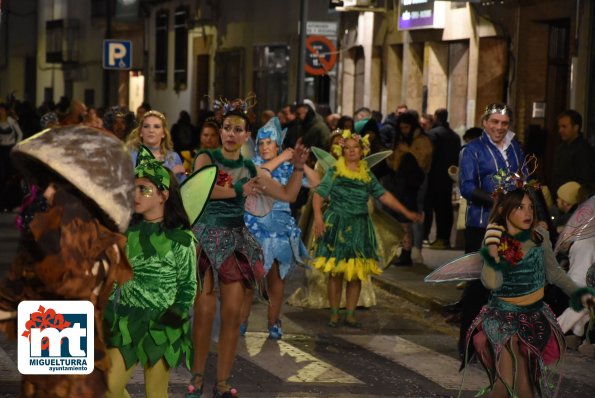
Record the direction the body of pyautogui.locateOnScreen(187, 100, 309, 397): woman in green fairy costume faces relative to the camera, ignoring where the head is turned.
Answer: toward the camera

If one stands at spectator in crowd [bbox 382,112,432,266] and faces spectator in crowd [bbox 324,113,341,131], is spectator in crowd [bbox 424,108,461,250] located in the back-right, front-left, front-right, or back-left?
front-right

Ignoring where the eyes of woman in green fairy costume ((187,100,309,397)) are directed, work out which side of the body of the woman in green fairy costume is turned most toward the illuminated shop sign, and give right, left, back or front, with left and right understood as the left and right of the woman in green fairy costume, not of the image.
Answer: back

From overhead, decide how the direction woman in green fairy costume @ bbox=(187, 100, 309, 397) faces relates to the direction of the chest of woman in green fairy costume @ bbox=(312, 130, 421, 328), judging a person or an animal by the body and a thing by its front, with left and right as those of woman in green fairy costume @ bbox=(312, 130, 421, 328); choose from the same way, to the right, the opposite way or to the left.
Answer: the same way

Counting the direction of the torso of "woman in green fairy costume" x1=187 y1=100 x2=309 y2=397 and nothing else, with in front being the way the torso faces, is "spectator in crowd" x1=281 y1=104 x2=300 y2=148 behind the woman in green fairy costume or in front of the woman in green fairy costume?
behind

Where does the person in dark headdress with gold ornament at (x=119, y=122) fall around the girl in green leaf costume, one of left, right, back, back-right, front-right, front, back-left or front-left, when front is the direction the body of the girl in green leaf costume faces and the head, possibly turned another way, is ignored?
back-right

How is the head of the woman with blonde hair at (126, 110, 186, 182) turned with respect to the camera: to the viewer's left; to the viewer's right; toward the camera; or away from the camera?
toward the camera

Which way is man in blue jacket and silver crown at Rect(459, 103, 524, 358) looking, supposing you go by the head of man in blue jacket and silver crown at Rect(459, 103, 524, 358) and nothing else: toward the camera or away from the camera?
toward the camera

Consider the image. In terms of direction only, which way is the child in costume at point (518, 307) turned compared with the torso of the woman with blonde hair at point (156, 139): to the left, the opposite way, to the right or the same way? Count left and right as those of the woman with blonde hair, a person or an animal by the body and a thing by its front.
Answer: the same way

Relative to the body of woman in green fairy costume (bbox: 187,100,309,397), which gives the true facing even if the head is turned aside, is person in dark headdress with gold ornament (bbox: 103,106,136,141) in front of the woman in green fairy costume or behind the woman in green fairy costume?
behind

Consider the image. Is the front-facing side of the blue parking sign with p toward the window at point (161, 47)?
no

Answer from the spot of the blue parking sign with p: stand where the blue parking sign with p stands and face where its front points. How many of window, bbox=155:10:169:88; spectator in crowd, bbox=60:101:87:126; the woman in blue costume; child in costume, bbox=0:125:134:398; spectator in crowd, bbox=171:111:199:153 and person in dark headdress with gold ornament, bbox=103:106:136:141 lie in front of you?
5

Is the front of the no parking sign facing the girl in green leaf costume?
yes

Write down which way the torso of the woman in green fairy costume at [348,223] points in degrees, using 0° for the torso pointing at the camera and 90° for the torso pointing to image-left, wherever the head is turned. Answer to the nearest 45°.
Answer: approximately 0°

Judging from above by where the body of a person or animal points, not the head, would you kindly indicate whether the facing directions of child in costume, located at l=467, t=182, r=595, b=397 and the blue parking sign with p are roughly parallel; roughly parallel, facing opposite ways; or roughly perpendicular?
roughly parallel

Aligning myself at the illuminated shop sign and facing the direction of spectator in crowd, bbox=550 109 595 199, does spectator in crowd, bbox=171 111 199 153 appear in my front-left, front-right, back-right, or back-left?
front-right
